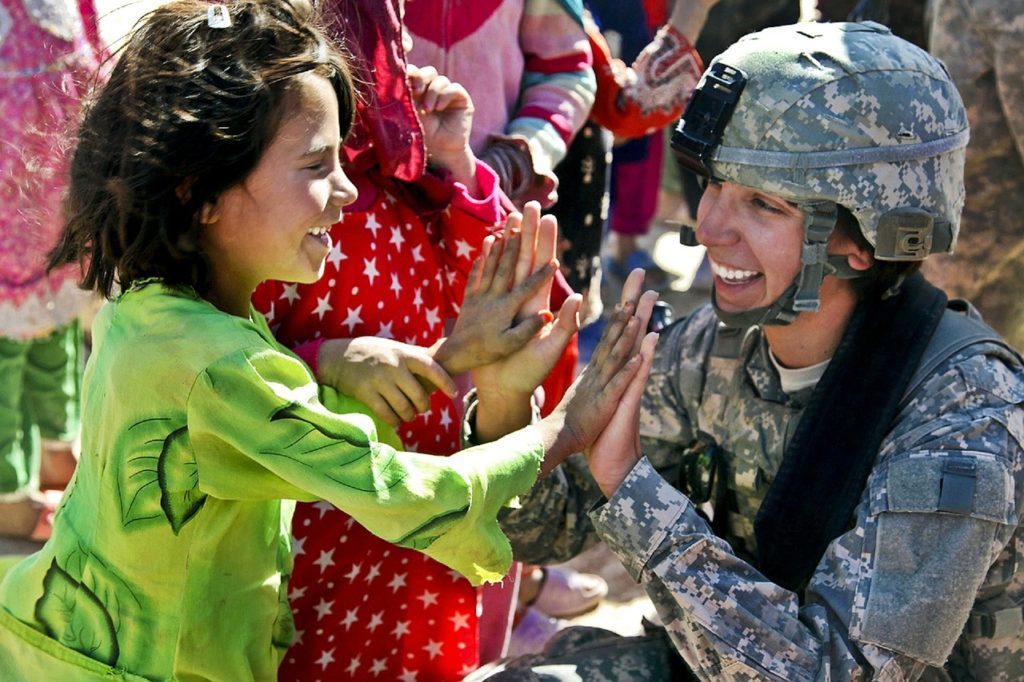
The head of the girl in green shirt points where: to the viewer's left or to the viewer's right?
to the viewer's right

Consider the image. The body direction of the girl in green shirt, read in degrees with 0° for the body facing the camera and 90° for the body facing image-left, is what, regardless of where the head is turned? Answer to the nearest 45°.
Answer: approximately 270°
